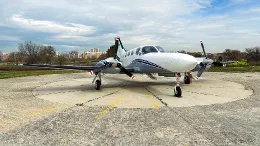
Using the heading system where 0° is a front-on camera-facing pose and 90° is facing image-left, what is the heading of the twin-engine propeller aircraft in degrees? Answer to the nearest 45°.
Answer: approximately 315°
